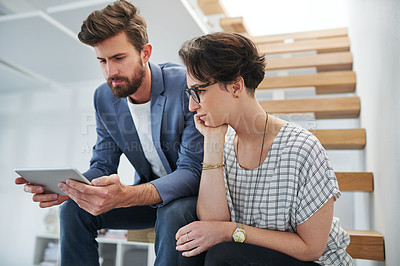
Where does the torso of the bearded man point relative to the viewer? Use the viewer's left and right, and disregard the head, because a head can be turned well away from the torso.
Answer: facing the viewer and to the left of the viewer

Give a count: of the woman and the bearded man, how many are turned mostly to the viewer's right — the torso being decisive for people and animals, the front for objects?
0

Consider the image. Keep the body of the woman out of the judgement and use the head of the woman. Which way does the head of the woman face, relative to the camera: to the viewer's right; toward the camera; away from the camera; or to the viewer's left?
to the viewer's left

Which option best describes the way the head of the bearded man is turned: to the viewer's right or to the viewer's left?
to the viewer's left
